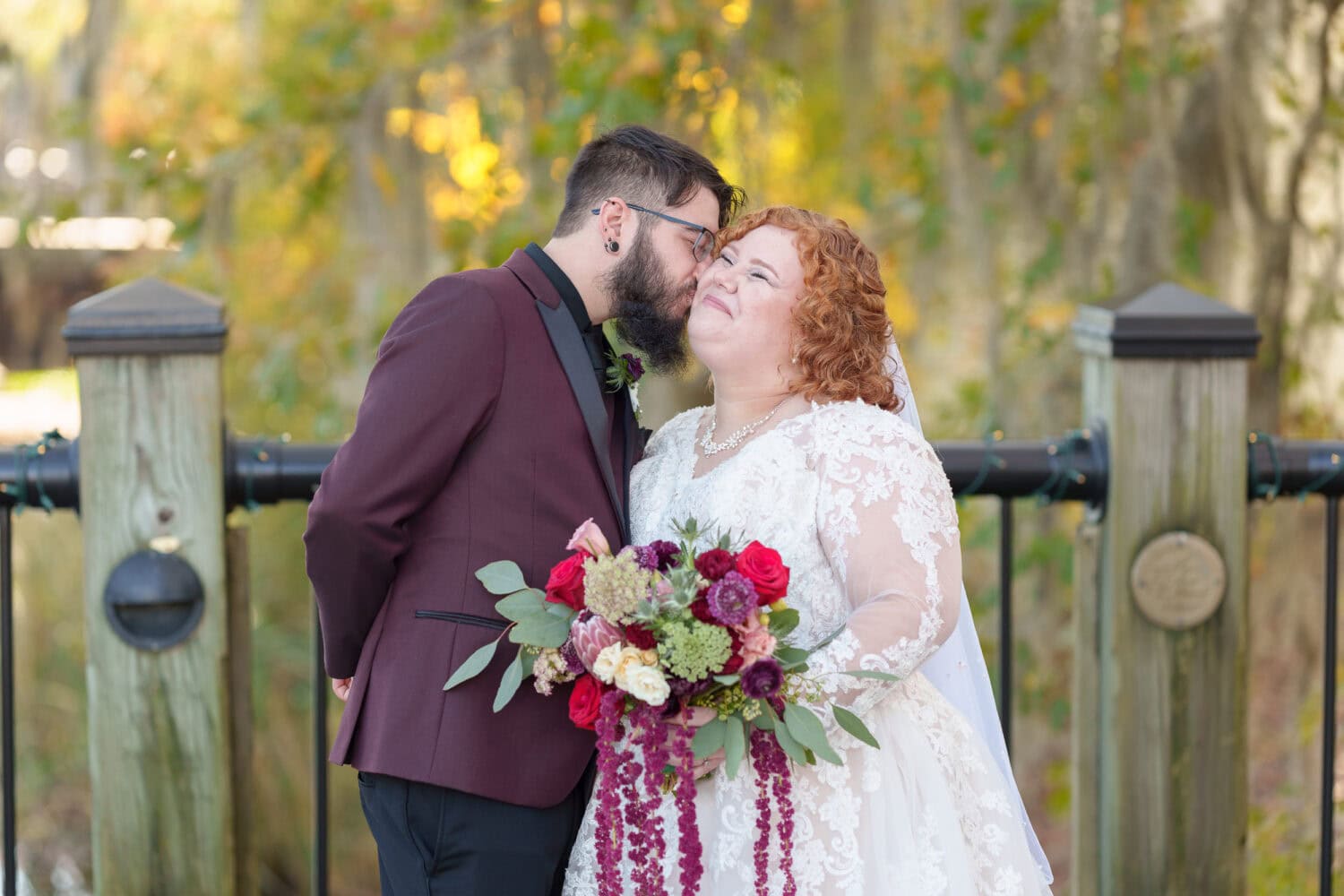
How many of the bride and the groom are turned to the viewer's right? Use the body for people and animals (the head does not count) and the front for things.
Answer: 1

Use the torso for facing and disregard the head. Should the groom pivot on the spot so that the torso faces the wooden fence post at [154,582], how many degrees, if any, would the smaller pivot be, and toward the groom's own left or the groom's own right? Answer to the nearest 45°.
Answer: approximately 135° to the groom's own left

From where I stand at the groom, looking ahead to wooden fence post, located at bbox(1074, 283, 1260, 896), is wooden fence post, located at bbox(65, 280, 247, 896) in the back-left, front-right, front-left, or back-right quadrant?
back-left

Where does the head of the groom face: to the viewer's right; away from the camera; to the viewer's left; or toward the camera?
to the viewer's right

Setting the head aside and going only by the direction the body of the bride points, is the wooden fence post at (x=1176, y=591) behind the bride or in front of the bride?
behind

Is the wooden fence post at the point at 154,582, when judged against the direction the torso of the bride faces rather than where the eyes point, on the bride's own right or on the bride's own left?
on the bride's own right

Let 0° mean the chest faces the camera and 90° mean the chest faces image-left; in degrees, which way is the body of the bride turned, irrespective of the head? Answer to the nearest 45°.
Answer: approximately 45°

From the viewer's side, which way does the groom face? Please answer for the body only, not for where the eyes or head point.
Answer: to the viewer's right
